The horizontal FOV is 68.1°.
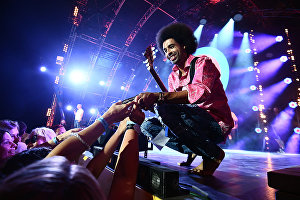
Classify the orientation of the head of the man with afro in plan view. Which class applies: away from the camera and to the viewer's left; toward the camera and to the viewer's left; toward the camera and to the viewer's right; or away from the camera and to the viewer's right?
toward the camera and to the viewer's left

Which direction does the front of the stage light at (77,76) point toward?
toward the camera

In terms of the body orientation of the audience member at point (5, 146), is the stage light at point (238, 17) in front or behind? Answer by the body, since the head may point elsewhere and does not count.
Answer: in front

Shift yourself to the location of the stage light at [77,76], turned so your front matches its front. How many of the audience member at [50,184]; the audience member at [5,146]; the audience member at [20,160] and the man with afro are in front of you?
4

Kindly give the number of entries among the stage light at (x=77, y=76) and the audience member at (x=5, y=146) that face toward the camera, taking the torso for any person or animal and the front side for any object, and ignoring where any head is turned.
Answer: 1

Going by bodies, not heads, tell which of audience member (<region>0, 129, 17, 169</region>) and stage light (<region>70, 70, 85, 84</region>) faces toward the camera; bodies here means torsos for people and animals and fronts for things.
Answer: the stage light

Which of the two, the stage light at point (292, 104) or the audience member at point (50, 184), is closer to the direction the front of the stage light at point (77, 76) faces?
the audience member

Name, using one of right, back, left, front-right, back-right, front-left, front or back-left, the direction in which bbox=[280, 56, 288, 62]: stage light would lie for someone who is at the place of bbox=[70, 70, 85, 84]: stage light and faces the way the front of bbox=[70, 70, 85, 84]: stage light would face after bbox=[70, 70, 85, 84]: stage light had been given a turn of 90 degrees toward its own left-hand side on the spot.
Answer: front-right

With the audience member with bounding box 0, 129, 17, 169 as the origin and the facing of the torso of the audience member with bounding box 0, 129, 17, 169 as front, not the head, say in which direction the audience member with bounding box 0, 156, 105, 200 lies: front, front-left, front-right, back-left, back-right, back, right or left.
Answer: right

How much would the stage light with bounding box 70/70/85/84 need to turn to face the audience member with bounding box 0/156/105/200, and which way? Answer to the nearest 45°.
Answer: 0° — it already faces them
